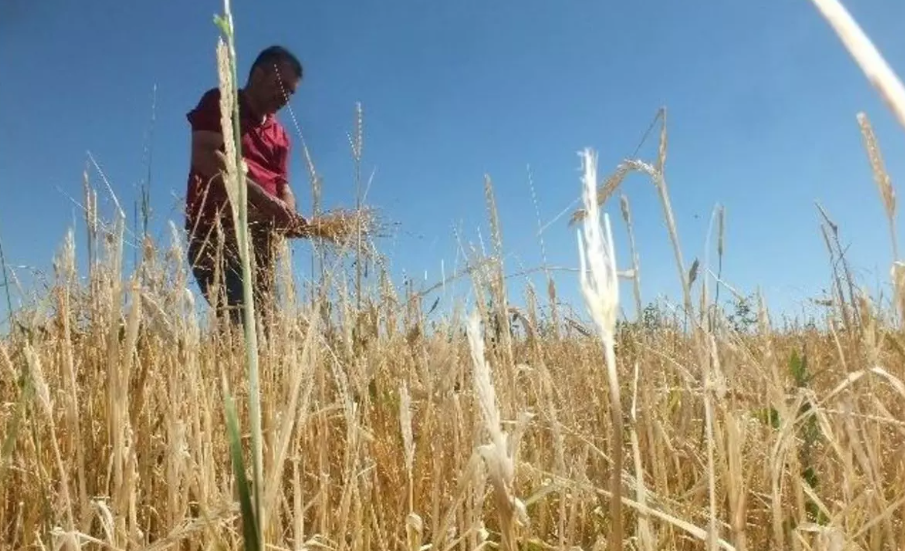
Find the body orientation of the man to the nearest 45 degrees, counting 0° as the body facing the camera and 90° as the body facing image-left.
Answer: approximately 315°
